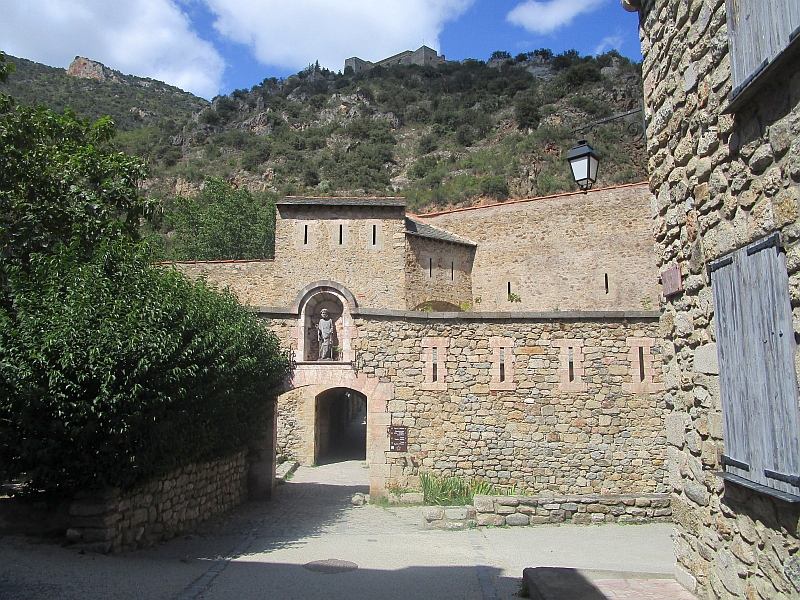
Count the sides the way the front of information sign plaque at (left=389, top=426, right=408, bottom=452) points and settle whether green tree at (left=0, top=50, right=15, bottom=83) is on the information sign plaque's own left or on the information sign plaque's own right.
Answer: on the information sign plaque's own right

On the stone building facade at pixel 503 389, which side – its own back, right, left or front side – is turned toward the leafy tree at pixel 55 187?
right

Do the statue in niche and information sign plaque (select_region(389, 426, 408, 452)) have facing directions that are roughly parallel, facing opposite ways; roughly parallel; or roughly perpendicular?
roughly parallel

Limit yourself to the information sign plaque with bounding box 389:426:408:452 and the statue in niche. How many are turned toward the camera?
2

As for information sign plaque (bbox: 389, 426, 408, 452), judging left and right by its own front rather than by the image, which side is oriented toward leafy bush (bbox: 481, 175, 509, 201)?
back

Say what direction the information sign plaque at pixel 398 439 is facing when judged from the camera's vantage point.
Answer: facing the viewer

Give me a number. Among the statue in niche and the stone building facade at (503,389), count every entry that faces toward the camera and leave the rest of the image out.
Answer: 2

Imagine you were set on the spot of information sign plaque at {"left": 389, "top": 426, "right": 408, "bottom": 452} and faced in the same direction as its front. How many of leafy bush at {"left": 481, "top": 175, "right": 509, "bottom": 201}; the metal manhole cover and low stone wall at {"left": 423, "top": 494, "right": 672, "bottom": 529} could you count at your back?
1

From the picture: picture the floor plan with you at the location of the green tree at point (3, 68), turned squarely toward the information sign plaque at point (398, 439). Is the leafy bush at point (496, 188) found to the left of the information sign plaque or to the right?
left

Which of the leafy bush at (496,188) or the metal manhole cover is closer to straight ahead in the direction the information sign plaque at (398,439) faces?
the metal manhole cover

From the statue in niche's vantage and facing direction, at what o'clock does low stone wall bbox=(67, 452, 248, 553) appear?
The low stone wall is roughly at 1 o'clock from the statue in niche.

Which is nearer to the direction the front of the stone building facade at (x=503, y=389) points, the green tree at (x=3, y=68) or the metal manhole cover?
the metal manhole cover

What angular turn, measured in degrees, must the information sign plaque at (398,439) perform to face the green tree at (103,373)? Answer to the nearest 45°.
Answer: approximately 45° to its right
